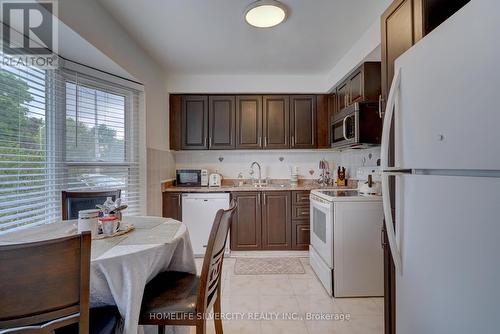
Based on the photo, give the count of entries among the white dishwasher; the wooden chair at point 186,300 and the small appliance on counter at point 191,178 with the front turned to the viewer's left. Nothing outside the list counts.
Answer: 1

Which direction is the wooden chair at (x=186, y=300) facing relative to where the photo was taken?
to the viewer's left

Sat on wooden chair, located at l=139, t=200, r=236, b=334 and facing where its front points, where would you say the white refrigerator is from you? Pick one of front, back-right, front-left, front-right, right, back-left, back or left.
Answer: back-left

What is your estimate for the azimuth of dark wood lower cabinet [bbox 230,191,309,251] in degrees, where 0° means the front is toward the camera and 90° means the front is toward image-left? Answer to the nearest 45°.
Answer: approximately 0°

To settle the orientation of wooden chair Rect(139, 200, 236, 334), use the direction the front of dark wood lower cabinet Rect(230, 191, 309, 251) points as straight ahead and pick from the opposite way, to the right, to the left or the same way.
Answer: to the right

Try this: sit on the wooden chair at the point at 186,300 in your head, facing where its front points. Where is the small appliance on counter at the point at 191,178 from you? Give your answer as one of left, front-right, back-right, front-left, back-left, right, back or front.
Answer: right

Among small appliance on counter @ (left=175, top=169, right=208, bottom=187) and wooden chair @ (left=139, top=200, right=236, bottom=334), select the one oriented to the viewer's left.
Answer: the wooden chair

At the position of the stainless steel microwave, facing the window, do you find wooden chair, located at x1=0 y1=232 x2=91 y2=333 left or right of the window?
left

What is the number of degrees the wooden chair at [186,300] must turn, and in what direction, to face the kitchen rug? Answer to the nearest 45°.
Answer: approximately 135° to its right

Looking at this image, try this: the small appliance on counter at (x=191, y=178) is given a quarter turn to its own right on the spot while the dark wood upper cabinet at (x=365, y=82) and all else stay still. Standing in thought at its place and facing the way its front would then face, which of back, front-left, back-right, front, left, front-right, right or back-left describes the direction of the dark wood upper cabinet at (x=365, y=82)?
back-left

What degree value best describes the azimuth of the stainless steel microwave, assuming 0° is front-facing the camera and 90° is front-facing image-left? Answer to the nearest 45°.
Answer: approximately 45°
